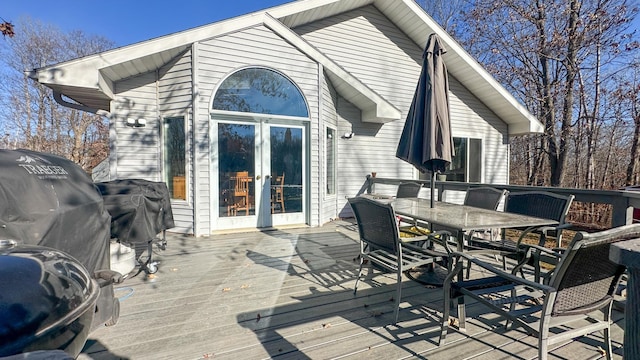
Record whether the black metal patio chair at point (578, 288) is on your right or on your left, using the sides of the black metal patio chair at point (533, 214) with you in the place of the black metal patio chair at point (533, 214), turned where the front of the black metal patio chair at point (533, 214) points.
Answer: on your left

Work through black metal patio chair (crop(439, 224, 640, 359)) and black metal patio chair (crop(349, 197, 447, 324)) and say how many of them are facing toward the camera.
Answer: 0

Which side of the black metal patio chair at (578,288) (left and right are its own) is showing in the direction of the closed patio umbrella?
front

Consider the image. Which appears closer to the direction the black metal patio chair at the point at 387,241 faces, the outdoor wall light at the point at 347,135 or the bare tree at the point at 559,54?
the bare tree

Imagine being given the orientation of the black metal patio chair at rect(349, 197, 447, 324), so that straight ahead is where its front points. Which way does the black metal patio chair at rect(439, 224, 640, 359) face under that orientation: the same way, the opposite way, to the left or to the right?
to the left

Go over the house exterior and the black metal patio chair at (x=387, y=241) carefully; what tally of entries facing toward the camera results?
1

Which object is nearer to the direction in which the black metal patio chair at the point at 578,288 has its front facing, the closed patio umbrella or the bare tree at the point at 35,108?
the closed patio umbrella

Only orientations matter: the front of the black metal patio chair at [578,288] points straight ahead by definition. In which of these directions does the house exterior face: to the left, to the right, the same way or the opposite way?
the opposite way

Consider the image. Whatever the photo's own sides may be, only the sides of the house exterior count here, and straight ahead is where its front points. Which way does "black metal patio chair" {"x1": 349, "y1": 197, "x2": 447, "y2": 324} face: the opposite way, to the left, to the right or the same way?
to the left

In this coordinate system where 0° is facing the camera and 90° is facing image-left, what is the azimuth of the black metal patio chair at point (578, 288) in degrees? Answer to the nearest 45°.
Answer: approximately 135°

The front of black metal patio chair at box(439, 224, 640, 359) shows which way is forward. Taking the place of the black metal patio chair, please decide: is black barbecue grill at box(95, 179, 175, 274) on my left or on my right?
on my left

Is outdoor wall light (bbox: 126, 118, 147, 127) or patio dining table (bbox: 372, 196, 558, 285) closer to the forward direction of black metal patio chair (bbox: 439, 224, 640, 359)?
the patio dining table

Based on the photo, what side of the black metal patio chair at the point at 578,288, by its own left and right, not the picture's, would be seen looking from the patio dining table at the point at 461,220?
front

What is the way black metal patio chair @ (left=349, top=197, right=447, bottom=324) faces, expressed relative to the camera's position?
facing away from the viewer and to the right of the viewer

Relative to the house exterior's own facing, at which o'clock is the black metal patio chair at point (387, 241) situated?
The black metal patio chair is roughly at 11 o'clock from the house exterior.

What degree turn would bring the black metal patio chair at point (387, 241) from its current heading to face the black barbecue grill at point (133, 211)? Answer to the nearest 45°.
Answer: approximately 135° to its left

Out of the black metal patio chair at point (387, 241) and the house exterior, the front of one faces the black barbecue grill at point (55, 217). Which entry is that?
the house exterior
